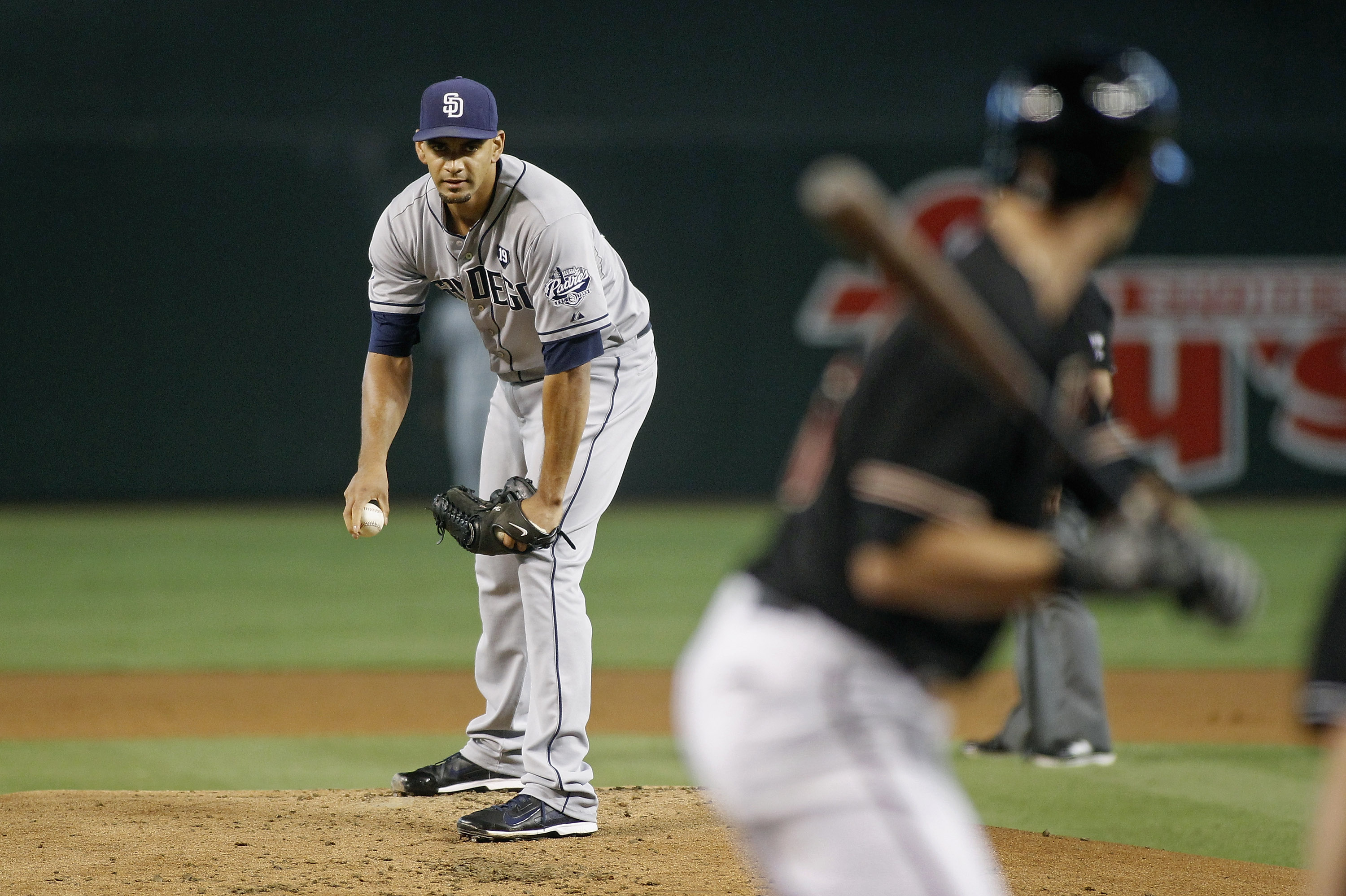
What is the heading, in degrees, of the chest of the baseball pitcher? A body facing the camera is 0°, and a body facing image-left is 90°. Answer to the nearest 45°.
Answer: approximately 45°
